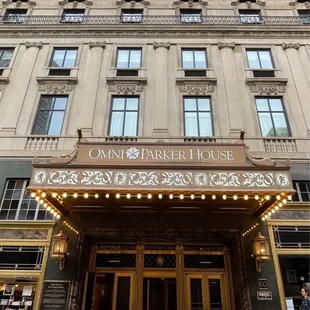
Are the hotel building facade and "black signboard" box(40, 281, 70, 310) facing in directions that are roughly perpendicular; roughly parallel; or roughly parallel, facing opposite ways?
roughly parallel

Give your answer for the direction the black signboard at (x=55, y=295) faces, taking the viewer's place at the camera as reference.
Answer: facing the viewer

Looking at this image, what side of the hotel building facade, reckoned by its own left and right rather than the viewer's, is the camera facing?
front

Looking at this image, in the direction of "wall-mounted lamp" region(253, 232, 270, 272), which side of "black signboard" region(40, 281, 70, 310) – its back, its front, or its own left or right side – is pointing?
left
